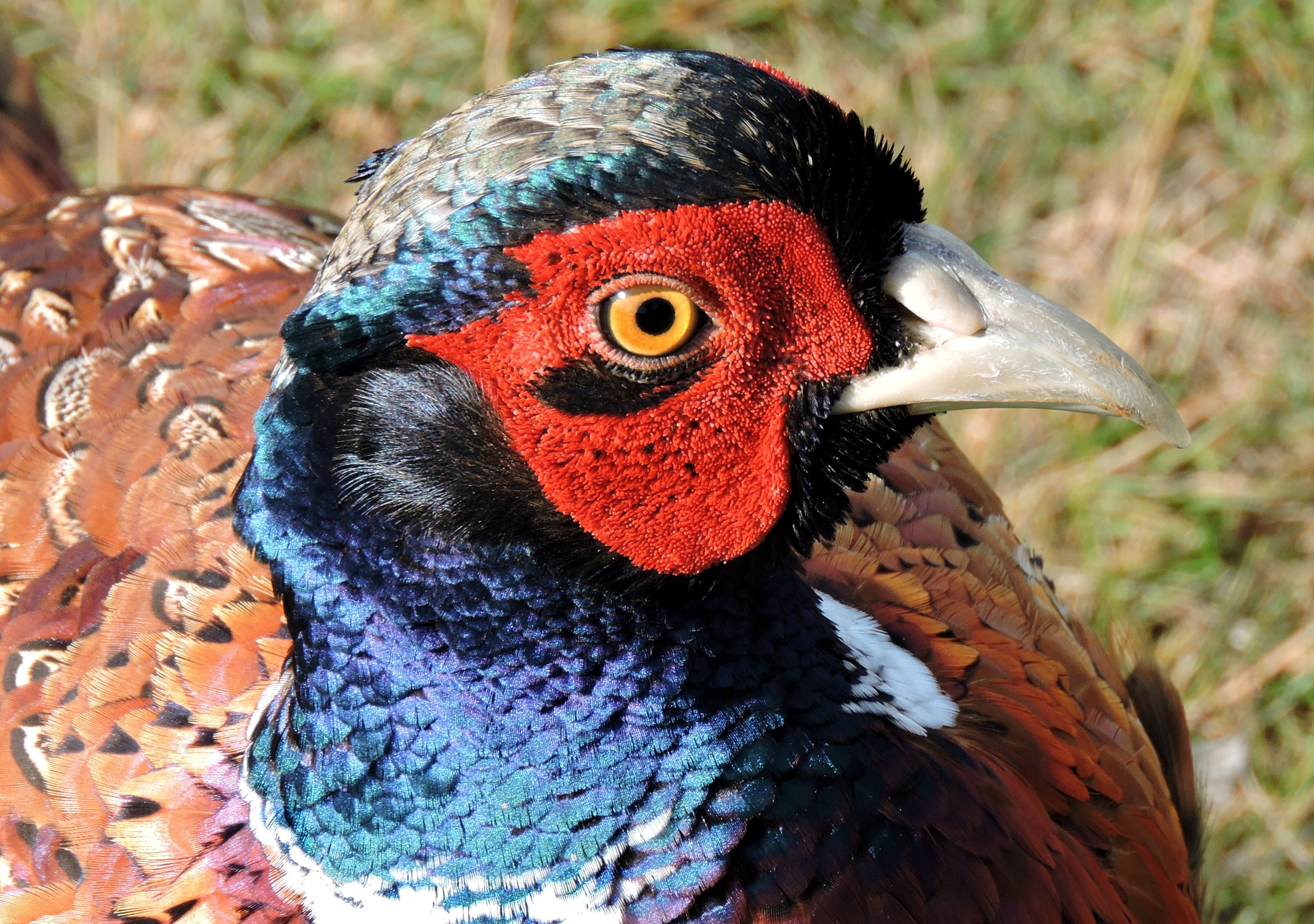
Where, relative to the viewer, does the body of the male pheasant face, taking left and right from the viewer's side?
facing the viewer and to the right of the viewer
